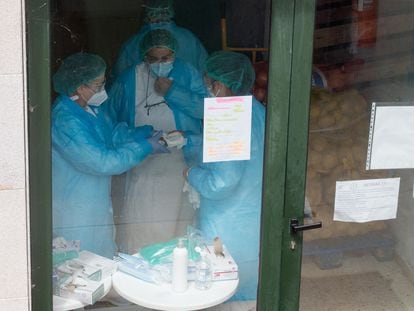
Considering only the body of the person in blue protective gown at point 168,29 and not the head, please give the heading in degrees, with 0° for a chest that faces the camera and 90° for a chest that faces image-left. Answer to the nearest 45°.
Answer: approximately 0°

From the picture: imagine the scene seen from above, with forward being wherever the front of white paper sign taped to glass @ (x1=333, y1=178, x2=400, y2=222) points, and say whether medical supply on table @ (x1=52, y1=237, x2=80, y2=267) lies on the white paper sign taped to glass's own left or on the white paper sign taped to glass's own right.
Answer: on the white paper sign taped to glass's own right

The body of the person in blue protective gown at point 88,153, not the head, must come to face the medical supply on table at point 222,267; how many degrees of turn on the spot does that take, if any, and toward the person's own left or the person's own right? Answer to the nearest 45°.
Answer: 0° — they already face it

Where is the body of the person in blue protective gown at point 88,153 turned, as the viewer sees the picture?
to the viewer's right
